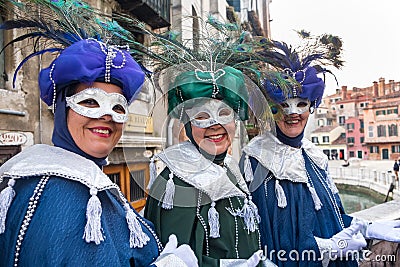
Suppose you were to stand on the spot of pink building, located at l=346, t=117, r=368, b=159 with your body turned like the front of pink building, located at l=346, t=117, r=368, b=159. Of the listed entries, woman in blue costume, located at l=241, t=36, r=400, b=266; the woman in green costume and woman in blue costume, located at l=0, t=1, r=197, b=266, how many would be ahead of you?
3

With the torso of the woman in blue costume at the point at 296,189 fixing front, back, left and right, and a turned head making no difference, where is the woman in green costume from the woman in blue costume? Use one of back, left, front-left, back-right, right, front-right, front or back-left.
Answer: right

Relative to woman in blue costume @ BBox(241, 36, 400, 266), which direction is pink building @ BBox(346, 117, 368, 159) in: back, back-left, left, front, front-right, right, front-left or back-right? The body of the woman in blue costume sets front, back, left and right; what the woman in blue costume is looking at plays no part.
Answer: back-left

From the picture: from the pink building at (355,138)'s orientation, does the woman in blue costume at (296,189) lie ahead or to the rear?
ahead

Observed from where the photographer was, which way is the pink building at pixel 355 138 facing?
facing the viewer

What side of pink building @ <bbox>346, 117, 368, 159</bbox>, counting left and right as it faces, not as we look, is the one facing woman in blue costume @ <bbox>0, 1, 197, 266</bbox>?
front

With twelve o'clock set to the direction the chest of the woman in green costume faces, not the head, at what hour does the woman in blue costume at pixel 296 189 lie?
The woman in blue costume is roughly at 9 o'clock from the woman in green costume.

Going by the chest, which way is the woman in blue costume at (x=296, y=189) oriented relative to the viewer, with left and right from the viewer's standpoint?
facing the viewer and to the right of the viewer

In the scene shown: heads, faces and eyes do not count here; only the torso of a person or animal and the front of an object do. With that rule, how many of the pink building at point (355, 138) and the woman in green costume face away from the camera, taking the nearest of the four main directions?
0

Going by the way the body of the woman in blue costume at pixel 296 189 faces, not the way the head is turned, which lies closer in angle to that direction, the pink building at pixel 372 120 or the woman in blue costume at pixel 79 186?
the woman in blue costume

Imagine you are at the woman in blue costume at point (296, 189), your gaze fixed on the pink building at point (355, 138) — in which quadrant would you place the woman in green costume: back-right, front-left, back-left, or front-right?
back-left

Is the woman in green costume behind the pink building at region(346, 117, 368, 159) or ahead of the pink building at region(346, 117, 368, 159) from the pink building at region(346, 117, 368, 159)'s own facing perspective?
ahead
